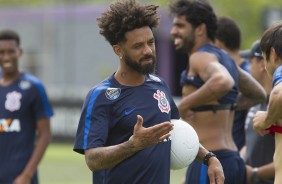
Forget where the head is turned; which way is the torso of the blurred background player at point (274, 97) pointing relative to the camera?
to the viewer's left

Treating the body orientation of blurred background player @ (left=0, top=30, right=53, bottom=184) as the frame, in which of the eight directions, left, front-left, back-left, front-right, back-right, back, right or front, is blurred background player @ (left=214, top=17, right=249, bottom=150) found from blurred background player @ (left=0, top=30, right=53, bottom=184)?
back-left

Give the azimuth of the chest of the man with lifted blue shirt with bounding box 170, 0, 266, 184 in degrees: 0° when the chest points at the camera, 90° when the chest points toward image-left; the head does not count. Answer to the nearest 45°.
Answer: approximately 90°

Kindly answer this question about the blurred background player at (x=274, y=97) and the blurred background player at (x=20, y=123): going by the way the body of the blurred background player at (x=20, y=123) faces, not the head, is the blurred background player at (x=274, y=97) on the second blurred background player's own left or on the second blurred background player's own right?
on the second blurred background player's own left

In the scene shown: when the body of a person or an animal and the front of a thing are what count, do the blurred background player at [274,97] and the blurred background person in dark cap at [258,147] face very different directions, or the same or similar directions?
same or similar directions

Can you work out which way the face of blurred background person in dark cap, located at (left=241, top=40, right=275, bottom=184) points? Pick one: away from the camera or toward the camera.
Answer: toward the camera

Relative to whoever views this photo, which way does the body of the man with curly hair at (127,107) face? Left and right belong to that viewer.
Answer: facing the viewer and to the right of the viewer

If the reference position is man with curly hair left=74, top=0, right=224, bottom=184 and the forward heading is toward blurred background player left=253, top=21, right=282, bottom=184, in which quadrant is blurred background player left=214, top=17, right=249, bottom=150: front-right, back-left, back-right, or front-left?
front-left

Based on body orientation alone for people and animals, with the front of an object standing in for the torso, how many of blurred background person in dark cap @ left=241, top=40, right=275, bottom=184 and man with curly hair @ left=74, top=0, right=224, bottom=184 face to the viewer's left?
1

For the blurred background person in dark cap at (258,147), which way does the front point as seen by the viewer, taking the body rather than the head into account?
to the viewer's left

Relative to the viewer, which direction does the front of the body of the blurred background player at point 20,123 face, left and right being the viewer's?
facing the viewer and to the left of the viewer
